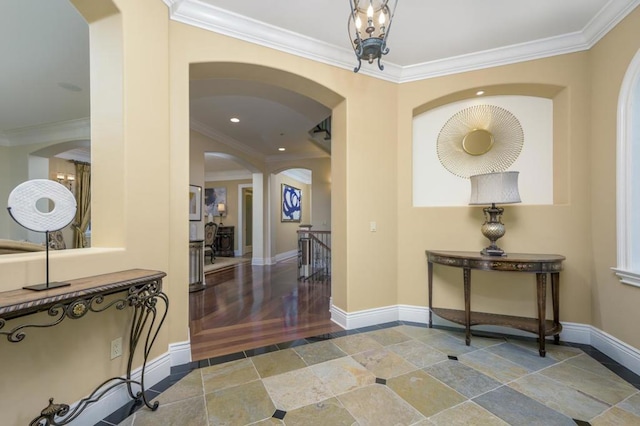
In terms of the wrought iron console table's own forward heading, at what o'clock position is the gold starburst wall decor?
The gold starburst wall decor is roughly at 11 o'clock from the wrought iron console table.

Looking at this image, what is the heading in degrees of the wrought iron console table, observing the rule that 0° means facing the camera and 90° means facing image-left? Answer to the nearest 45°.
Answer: approximately 315°

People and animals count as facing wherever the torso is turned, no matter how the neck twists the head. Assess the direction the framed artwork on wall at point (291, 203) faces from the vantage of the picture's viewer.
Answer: facing the viewer and to the right of the viewer

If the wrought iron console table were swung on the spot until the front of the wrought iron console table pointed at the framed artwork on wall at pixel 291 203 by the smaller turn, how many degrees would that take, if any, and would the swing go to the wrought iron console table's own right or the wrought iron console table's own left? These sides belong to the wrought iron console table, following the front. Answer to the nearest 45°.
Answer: approximately 90° to the wrought iron console table's own left

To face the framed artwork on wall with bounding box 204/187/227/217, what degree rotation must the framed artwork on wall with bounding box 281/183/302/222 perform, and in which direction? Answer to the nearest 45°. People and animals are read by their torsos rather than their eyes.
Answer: approximately 135° to its right

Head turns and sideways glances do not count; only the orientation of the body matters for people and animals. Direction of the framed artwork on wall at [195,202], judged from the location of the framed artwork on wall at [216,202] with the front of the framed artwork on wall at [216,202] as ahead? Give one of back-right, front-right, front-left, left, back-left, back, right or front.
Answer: front

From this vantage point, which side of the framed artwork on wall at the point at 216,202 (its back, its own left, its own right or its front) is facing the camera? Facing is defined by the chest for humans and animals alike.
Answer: front

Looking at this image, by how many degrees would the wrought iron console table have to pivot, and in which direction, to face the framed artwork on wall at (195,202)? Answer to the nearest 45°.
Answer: approximately 90° to its left

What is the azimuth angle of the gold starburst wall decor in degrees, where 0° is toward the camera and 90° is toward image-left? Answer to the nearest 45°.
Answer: approximately 0°

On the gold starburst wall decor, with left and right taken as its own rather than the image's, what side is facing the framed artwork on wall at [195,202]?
right

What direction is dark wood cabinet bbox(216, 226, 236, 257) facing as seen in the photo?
toward the camera
